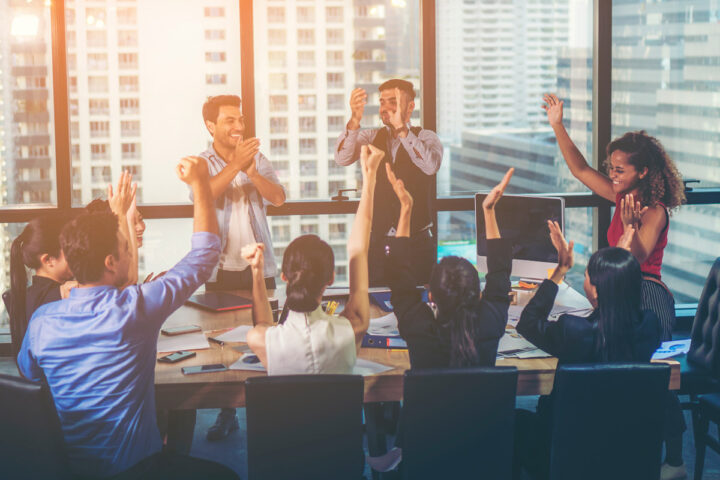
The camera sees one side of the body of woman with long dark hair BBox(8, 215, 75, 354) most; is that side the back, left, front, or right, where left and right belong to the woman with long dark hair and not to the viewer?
right

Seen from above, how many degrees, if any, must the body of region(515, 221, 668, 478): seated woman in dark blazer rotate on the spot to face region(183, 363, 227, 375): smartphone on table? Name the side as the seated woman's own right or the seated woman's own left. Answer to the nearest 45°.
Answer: approximately 45° to the seated woman's own left

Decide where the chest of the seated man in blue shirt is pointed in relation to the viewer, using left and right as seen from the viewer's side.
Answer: facing away from the viewer and to the right of the viewer

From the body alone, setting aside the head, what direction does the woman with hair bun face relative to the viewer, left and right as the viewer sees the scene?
facing away from the viewer

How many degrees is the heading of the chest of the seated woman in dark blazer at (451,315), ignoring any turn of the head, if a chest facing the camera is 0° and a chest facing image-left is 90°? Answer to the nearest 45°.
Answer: approximately 180°

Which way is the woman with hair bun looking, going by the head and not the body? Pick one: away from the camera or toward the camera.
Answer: away from the camera

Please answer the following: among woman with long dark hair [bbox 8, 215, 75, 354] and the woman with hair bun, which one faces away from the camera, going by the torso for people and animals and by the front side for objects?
the woman with hair bun

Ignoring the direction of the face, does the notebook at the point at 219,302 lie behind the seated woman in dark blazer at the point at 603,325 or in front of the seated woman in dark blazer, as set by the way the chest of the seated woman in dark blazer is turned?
in front

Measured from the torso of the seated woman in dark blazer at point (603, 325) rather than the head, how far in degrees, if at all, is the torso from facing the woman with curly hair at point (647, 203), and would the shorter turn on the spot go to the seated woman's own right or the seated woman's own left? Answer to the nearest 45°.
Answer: approximately 45° to the seated woman's own right

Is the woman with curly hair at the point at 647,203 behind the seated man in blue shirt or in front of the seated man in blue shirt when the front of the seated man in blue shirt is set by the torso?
in front

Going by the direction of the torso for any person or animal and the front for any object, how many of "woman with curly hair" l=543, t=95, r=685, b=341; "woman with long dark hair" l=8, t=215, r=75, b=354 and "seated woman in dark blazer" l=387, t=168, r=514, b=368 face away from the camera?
1
